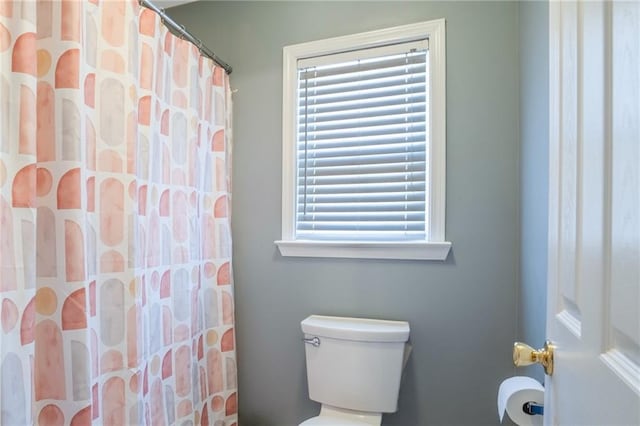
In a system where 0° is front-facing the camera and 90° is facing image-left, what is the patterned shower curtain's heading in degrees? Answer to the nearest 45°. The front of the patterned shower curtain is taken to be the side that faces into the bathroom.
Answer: approximately 315°

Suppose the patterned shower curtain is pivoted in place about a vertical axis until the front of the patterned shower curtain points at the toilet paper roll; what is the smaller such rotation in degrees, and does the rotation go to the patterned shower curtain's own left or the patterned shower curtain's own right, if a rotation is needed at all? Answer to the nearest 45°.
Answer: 0° — it already faces it

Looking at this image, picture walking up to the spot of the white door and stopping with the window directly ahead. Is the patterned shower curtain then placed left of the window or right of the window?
left

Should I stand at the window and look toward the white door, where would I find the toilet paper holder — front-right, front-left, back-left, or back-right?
front-left

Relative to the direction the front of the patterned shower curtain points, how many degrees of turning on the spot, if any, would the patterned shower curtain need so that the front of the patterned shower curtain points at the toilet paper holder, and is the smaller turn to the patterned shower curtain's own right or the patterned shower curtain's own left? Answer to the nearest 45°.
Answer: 0° — it already faces it

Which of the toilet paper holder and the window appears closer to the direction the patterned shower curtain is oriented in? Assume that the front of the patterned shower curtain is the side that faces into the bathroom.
the toilet paper holder

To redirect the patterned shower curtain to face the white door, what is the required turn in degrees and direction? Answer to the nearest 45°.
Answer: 0° — it already faces it

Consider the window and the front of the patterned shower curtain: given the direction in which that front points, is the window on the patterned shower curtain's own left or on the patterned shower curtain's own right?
on the patterned shower curtain's own left

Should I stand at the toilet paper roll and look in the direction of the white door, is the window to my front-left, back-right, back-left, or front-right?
back-right

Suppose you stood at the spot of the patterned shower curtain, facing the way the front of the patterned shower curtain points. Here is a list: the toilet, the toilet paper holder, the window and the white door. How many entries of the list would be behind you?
0
